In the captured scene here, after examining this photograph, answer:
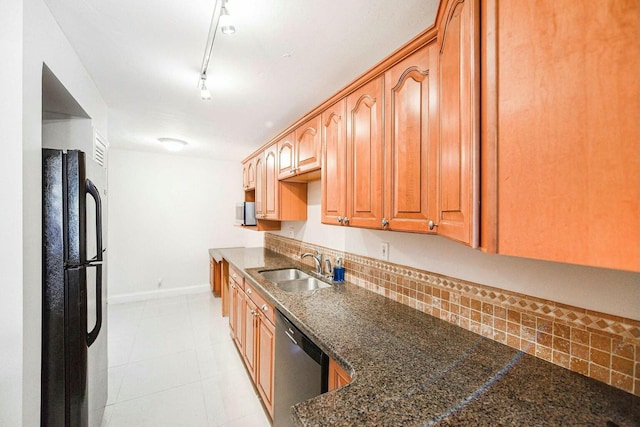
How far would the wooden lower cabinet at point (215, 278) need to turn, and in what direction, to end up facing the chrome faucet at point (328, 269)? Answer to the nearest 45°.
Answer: approximately 90° to its left

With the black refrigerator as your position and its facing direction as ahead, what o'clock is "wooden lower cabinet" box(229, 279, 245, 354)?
The wooden lower cabinet is roughly at 11 o'clock from the black refrigerator.

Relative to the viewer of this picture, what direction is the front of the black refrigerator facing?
facing to the right of the viewer

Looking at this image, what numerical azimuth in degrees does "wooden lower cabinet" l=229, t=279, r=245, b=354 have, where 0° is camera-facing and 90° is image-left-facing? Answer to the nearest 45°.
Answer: approximately 90°

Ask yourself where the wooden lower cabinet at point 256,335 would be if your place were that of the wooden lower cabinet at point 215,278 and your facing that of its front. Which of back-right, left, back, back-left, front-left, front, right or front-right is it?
left

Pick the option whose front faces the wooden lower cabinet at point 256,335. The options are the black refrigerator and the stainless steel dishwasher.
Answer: the black refrigerator

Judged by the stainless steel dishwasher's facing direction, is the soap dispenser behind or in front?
behind

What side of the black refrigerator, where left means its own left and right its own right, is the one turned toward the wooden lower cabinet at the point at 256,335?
front

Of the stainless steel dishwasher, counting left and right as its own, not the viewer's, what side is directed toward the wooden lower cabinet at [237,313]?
right

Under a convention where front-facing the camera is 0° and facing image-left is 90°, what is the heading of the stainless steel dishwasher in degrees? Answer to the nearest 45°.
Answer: approximately 45°

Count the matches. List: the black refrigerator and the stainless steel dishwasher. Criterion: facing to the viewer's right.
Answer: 1
